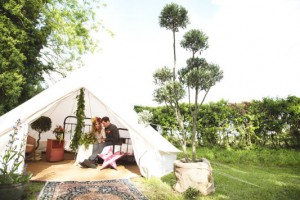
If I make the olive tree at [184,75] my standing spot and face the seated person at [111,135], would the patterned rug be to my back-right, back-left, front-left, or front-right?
front-left

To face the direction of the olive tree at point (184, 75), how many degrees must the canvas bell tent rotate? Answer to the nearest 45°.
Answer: approximately 45° to its left

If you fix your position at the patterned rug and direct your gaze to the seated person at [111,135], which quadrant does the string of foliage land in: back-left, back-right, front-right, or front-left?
front-left

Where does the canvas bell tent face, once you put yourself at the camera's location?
facing the viewer
